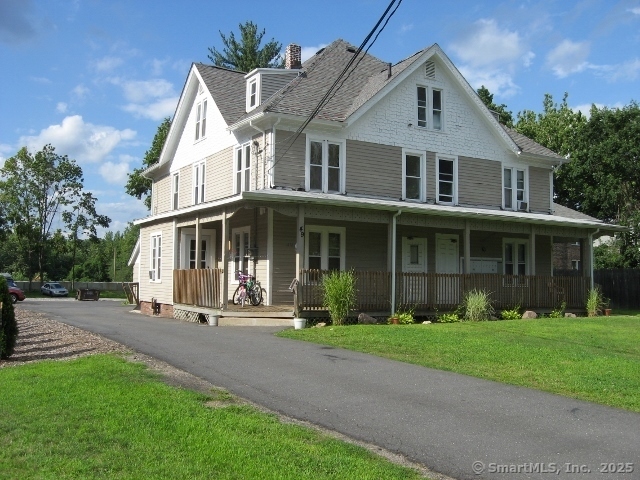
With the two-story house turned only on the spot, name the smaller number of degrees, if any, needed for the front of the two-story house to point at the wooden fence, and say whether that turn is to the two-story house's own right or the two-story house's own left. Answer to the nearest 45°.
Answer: approximately 90° to the two-story house's own left

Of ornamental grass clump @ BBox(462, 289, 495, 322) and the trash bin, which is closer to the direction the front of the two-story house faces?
the ornamental grass clump

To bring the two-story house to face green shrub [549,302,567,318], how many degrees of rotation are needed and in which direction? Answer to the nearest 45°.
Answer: approximately 45° to its left

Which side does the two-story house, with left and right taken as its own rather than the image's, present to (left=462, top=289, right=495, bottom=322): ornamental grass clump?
front

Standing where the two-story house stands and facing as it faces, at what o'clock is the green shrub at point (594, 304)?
The green shrub is roughly at 10 o'clock from the two-story house.

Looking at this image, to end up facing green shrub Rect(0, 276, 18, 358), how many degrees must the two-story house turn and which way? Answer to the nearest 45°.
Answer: approximately 90° to its right

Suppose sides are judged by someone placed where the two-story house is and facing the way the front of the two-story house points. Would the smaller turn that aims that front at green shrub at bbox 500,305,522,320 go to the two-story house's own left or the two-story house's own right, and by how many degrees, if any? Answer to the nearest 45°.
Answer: approximately 45° to the two-story house's own left

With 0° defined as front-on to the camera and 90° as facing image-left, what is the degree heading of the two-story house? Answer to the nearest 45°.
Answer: approximately 315°

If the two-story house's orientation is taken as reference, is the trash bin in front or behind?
behind
